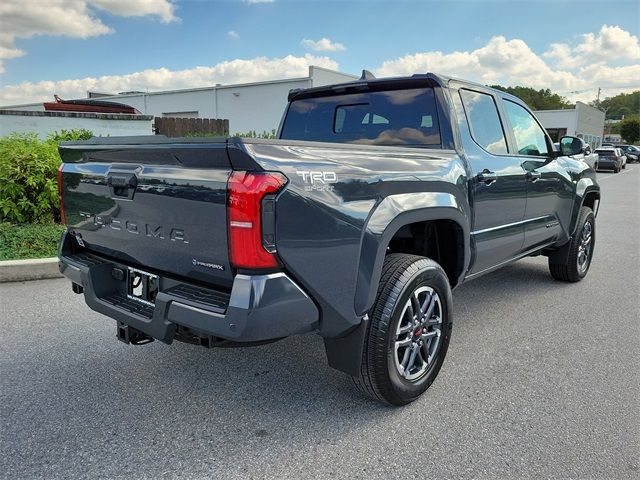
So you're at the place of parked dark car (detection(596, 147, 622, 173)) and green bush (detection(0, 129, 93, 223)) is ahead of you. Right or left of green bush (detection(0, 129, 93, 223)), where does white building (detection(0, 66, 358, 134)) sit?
right

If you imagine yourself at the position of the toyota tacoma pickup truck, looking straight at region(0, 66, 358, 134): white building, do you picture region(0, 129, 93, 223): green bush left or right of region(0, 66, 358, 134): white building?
left

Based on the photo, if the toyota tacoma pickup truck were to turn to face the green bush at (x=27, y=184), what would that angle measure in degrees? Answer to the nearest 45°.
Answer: approximately 90° to its left

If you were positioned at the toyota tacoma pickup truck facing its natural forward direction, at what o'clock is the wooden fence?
The wooden fence is roughly at 10 o'clock from the toyota tacoma pickup truck.

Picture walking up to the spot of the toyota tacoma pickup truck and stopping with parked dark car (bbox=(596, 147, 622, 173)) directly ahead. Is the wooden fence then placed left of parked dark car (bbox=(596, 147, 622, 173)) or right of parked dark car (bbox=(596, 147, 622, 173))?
left

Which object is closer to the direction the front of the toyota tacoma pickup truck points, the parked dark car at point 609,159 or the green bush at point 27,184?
the parked dark car

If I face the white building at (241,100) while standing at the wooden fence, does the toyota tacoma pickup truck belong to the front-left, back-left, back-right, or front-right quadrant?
back-right

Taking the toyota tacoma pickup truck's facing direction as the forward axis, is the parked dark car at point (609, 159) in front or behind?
in front

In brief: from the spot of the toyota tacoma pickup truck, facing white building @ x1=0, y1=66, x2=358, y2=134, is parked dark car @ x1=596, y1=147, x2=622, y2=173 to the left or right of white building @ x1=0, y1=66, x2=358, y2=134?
right

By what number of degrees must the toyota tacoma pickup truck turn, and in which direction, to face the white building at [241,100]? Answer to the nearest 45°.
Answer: approximately 45° to its left

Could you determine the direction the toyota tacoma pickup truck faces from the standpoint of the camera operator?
facing away from the viewer and to the right of the viewer

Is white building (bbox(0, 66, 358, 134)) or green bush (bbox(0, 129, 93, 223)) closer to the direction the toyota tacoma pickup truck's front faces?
the white building

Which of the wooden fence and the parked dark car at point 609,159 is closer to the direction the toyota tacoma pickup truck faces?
the parked dark car
